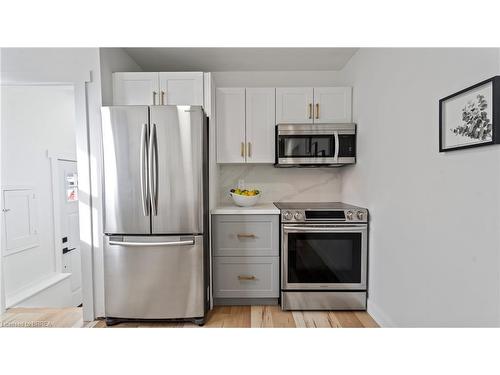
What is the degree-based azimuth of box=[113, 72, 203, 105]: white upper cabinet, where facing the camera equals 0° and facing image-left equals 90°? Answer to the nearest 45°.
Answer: approximately 0°

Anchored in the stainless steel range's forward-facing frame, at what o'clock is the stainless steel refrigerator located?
The stainless steel refrigerator is roughly at 2 o'clock from the stainless steel range.

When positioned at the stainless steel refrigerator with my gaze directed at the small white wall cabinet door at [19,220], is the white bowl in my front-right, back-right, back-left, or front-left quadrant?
back-right

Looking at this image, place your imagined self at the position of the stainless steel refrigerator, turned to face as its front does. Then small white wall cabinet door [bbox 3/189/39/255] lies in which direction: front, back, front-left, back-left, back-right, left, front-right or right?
back-right

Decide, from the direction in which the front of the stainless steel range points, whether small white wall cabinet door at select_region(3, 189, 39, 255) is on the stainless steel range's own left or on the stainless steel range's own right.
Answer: on the stainless steel range's own right

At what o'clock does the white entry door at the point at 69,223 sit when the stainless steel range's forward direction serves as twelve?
The white entry door is roughly at 3 o'clock from the stainless steel range.

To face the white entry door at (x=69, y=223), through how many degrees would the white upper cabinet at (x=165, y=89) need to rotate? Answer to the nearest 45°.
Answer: approximately 135° to its right

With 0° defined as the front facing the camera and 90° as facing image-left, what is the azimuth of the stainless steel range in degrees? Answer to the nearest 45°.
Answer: approximately 0°

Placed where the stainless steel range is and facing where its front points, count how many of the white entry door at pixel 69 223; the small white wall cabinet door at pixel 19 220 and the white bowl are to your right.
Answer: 3
